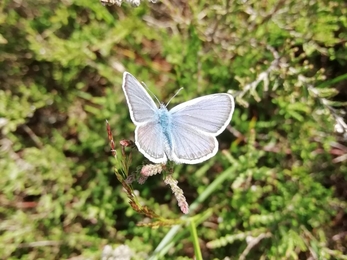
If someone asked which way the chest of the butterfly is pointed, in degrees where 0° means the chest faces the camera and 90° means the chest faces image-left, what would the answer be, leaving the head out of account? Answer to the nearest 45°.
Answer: approximately 180°
